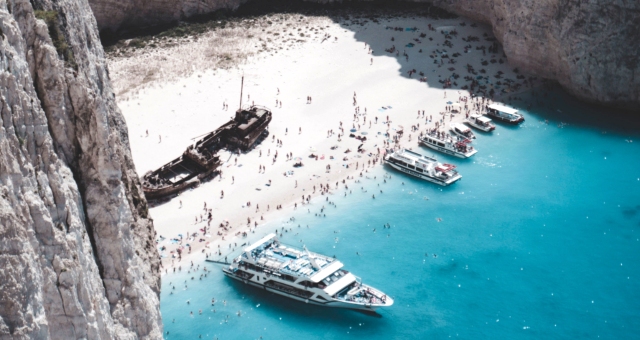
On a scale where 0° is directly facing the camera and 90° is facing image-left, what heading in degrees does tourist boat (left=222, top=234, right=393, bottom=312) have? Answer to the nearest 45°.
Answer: approximately 315°
